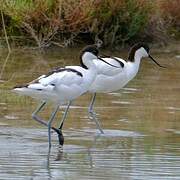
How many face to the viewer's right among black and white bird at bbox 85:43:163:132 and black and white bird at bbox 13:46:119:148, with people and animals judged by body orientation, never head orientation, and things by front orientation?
2

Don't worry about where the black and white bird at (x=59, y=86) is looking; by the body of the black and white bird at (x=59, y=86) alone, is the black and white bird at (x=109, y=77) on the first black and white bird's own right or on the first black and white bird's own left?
on the first black and white bird's own left

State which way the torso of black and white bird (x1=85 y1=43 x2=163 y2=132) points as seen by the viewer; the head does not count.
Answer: to the viewer's right

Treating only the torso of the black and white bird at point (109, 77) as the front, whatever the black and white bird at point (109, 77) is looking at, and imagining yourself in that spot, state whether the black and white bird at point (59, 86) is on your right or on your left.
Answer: on your right

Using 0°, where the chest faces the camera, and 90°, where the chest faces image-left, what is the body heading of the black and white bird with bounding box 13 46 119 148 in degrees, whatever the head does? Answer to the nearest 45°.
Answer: approximately 270°
